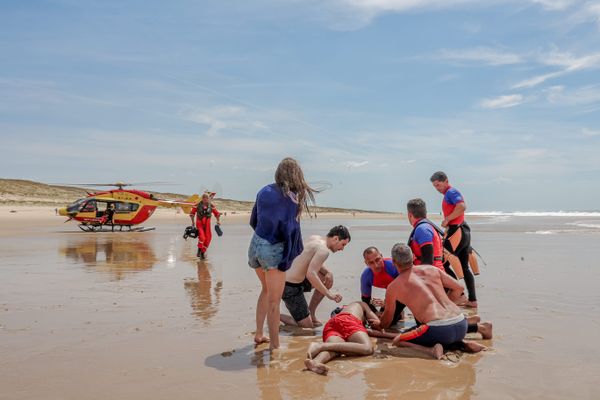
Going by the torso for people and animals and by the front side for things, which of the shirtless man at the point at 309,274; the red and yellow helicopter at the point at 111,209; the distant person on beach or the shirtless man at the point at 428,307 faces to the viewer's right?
the shirtless man at the point at 309,274

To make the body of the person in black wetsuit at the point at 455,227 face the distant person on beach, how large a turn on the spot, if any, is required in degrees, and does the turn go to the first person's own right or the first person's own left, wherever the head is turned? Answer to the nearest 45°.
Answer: approximately 45° to the first person's own right

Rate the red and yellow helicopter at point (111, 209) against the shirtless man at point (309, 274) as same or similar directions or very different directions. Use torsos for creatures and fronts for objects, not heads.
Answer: very different directions

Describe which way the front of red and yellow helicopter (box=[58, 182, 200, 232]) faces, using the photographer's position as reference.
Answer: facing to the left of the viewer

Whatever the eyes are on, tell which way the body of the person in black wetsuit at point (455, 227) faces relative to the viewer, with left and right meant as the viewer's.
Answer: facing to the left of the viewer

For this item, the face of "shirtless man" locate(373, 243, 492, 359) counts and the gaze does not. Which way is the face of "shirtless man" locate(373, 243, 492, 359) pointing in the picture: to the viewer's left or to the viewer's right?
to the viewer's left

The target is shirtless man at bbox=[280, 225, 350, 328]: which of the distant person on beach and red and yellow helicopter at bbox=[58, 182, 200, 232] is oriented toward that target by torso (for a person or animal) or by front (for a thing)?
the distant person on beach

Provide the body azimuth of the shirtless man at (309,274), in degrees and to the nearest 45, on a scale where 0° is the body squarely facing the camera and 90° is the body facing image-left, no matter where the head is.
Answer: approximately 270°
